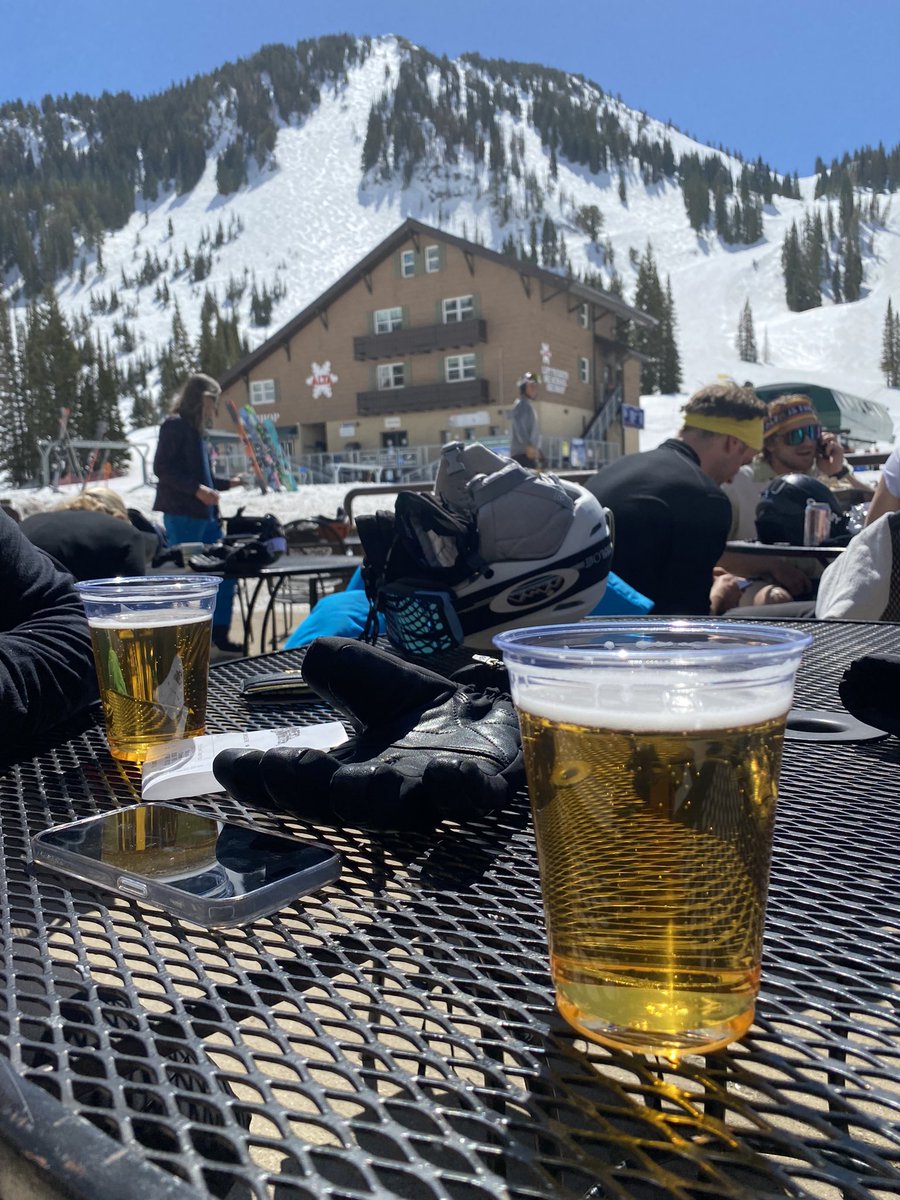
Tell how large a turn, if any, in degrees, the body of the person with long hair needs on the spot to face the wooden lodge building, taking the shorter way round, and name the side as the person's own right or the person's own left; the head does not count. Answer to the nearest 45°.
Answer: approximately 90° to the person's own left

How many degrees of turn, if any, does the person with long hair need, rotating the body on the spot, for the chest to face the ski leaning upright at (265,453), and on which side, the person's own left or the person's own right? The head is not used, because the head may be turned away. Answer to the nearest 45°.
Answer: approximately 90° to the person's own left

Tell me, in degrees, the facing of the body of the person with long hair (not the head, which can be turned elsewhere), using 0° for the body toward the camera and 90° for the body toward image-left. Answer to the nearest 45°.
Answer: approximately 270°

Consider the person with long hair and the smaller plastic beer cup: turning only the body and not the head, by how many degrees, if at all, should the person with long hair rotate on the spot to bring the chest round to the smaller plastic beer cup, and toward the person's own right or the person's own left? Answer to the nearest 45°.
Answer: approximately 90° to the person's own right

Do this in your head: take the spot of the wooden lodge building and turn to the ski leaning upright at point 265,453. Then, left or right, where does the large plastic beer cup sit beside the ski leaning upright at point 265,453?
left

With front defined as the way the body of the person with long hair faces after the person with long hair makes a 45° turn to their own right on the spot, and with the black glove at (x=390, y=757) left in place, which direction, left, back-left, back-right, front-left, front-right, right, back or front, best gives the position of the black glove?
front-right
